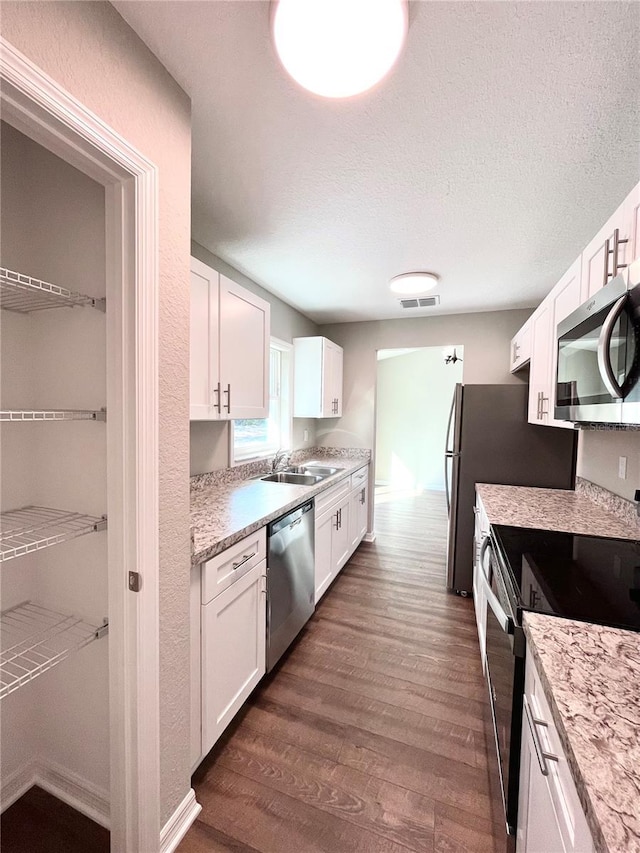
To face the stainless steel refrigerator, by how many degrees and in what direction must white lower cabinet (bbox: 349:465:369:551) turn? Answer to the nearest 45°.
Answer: approximately 45° to its right

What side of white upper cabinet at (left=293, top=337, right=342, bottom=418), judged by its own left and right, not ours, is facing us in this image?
right

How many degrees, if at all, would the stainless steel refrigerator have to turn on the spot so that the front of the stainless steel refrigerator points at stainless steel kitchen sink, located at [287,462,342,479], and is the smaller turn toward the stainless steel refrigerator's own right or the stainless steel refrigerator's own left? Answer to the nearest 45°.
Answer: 0° — it already faces it

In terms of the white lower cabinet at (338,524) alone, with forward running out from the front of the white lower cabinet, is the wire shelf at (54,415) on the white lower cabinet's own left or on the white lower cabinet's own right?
on the white lower cabinet's own right

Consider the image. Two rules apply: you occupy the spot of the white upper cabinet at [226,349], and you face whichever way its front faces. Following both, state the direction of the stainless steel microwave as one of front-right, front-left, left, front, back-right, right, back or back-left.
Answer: front

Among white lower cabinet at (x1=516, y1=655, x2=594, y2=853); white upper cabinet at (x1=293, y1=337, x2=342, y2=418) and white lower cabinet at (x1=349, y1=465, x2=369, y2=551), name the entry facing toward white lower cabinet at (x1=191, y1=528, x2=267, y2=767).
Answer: white lower cabinet at (x1=516, y1=655, x2=594, y2=853)

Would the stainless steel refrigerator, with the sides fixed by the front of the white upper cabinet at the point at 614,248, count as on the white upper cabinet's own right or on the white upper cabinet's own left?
on the white upper cabinet's own right

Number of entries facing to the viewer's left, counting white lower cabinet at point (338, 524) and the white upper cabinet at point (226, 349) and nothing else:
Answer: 0

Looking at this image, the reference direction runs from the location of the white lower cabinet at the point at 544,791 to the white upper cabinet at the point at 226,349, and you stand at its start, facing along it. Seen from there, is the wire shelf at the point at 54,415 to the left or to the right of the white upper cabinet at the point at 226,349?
left

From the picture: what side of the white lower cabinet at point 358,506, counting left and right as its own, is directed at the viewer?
right

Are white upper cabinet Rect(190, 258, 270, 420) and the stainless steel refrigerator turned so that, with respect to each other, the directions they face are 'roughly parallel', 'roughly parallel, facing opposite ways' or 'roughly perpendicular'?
roughly parallel, facing opposite ways

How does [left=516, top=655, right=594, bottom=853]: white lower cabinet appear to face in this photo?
to the viewer's left

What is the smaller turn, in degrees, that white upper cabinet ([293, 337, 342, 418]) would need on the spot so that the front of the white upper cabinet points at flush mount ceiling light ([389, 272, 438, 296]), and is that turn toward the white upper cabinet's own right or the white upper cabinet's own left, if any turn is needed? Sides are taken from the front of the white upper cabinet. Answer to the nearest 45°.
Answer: approximately 45° to the white upper cabinet's own right

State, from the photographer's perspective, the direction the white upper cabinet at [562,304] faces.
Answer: facing to the left of the viewer

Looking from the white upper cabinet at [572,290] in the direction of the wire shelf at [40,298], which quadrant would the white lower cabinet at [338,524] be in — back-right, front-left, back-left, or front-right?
front-right

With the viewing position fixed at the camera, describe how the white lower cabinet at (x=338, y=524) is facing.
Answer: facing to the right of the viewer

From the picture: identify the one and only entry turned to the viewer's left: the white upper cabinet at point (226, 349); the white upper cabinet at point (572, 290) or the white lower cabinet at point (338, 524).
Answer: the white upper cabinet at point (572, 290)

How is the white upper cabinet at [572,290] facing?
to the viewer's left
